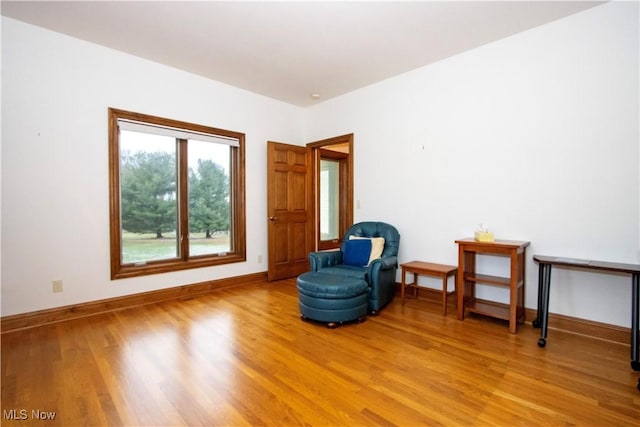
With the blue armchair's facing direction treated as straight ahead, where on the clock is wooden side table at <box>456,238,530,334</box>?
The wooden side table is roughly at 8 o'clock from the blue armchair.

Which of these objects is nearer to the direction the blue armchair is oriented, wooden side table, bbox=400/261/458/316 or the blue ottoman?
the blue ottoman

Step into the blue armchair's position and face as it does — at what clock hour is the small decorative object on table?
The small decorative object on table is roughly at 8 o'clock from the blue armchair.

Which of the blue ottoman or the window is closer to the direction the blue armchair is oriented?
the blue ottoman

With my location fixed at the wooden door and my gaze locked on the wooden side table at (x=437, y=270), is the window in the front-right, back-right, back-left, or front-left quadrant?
back-right

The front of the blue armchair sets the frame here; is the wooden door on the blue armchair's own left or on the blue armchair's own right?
on the blue armchair's own right

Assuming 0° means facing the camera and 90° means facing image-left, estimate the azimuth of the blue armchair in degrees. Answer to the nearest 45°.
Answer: approximately 45°

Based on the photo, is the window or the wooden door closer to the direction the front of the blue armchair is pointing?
the window

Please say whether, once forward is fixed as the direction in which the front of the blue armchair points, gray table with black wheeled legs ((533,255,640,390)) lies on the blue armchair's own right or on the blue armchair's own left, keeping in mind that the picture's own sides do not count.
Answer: on the blue armchair's own left

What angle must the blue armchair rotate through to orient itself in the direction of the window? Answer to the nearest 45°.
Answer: approximately 45° to its right

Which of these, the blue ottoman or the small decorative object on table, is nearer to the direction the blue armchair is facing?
the blue ottoman
